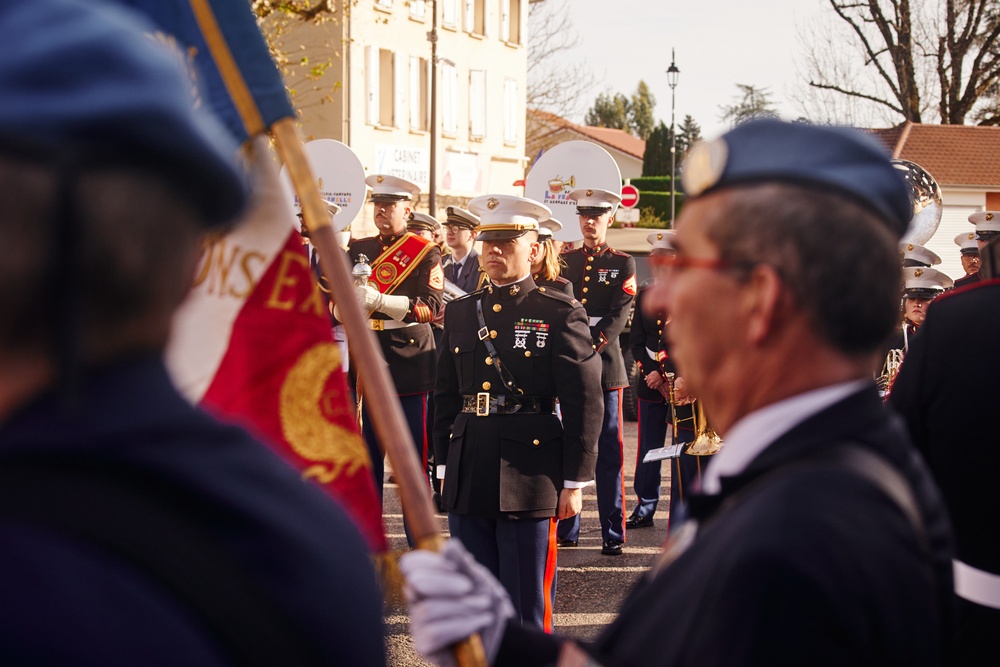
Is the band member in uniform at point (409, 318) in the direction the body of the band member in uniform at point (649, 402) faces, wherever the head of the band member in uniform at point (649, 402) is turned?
no

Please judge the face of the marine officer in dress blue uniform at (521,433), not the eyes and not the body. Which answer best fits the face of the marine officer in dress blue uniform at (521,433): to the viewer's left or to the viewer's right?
to the viewer's left

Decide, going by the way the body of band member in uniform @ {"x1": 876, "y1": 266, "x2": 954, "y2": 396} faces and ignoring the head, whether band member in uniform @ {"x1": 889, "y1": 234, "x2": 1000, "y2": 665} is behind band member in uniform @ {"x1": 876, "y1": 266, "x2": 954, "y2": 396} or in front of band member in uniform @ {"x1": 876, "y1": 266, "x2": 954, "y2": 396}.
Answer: in front

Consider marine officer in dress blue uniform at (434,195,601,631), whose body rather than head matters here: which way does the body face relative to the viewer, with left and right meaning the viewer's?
facing the viewer and to the left of the viewer

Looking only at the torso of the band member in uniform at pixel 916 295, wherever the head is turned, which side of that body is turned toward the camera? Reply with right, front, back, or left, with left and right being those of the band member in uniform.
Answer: front

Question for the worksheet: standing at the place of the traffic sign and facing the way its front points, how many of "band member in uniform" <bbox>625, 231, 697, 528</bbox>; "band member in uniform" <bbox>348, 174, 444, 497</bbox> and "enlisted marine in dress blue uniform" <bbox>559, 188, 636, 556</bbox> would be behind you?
0

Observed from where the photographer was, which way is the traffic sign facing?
facing the viewer

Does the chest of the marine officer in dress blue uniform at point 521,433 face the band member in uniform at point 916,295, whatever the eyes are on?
no

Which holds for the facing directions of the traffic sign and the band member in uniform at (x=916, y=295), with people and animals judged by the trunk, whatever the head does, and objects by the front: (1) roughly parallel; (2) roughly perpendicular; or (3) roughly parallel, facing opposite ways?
roughly parallel

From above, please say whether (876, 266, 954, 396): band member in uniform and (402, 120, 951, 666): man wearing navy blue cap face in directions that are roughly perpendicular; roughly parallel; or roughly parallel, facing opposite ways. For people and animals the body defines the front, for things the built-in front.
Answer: roughly perpendicular

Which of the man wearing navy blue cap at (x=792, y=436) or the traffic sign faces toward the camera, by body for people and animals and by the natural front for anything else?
the traffic sign

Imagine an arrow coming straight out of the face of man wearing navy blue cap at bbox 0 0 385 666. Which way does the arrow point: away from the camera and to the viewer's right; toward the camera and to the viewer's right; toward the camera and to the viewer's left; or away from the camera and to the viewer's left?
away from the camera and to the viewer's right

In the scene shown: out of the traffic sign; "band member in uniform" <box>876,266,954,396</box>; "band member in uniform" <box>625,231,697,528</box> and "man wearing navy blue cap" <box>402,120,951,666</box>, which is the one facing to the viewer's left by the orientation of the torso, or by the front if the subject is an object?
the man wearing navy blue cap

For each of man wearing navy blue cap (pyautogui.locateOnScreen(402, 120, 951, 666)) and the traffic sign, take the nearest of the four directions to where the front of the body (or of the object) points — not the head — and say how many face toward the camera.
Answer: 1

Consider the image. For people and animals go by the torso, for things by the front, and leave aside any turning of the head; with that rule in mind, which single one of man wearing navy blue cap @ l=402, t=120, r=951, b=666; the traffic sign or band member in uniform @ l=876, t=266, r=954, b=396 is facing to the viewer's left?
the man wearing navy blue cap

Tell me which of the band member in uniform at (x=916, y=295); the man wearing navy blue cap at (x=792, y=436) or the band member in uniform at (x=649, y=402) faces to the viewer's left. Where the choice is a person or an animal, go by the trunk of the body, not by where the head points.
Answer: the man wearing navy blue cap

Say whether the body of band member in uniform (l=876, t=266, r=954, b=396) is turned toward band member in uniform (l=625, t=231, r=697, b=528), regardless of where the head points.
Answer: no

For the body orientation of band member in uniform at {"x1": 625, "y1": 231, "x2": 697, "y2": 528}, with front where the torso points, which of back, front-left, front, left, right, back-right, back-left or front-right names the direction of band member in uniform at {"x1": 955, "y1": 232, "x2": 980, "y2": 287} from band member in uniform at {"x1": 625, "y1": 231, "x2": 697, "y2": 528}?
back-left
